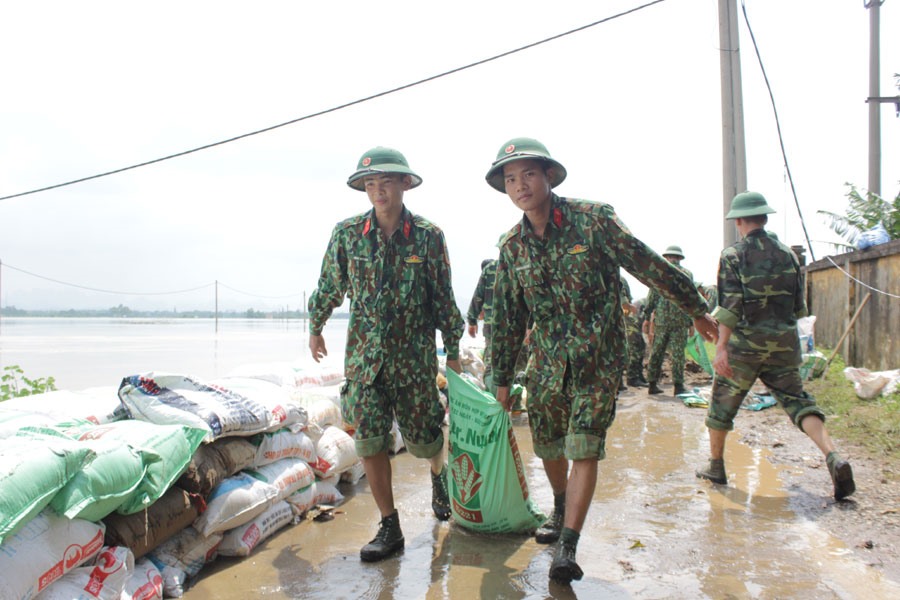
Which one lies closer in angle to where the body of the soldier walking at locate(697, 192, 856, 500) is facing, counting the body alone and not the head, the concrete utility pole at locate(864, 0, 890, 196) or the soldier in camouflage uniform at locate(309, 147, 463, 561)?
the concrete utility pole

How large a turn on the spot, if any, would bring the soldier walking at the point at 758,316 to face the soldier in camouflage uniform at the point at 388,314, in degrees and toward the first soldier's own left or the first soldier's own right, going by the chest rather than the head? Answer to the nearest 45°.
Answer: approximately 90° to the first soldier's own left

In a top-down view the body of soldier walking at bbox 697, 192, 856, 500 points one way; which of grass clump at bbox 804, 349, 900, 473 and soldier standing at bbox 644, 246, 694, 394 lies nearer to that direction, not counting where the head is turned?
the soldier standing

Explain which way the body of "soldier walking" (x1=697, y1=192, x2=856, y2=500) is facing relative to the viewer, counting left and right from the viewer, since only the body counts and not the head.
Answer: facing away from the viewer and to the left of the viewer

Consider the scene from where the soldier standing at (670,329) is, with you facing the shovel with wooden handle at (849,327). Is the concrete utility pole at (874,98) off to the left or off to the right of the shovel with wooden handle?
left
